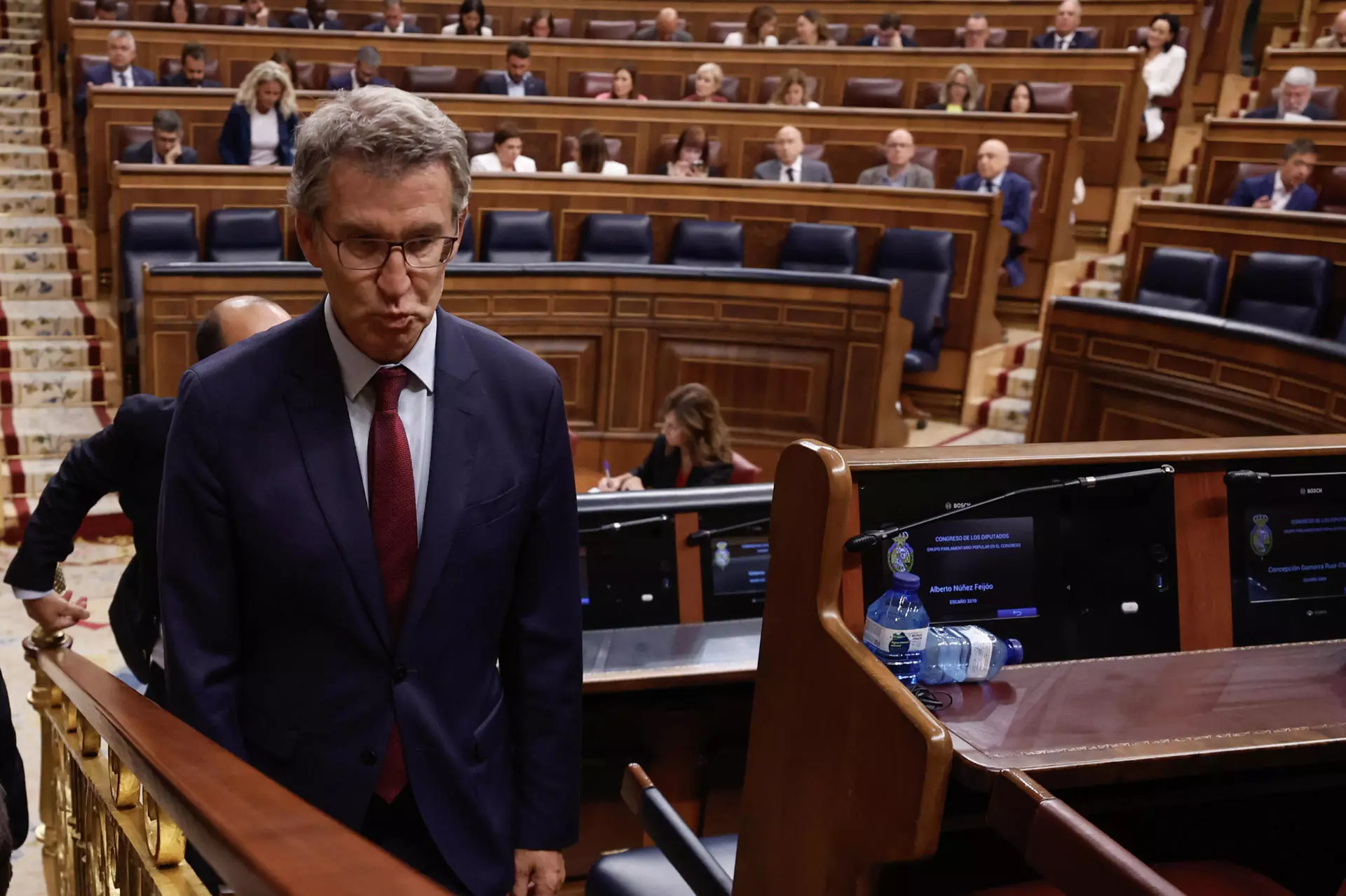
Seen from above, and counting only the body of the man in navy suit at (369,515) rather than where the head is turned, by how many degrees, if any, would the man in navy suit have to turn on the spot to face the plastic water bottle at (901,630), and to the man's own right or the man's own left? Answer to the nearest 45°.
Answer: approximately 90° to the man's own left

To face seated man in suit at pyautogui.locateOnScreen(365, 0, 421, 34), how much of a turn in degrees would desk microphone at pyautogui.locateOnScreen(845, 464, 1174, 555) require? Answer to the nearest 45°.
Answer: approximately 45° to its right

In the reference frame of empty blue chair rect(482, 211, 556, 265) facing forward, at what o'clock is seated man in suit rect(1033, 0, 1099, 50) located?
The seated man in suit is roughly at 8 o'clock from the empty blue chair.

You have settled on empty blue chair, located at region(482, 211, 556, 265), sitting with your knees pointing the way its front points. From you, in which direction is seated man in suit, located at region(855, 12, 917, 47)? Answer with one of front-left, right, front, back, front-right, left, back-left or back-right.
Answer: back-left

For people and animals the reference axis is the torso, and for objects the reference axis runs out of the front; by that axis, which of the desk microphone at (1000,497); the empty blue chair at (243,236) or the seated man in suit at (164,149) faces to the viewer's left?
the desk microphone

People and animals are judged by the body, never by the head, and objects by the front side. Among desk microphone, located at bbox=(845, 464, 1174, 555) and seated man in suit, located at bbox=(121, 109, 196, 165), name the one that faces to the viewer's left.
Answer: the desk microphone

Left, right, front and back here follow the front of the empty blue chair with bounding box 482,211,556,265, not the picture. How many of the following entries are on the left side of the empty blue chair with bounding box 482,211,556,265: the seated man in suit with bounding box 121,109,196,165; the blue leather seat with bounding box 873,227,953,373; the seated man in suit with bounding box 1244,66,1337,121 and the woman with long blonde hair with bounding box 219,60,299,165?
2
